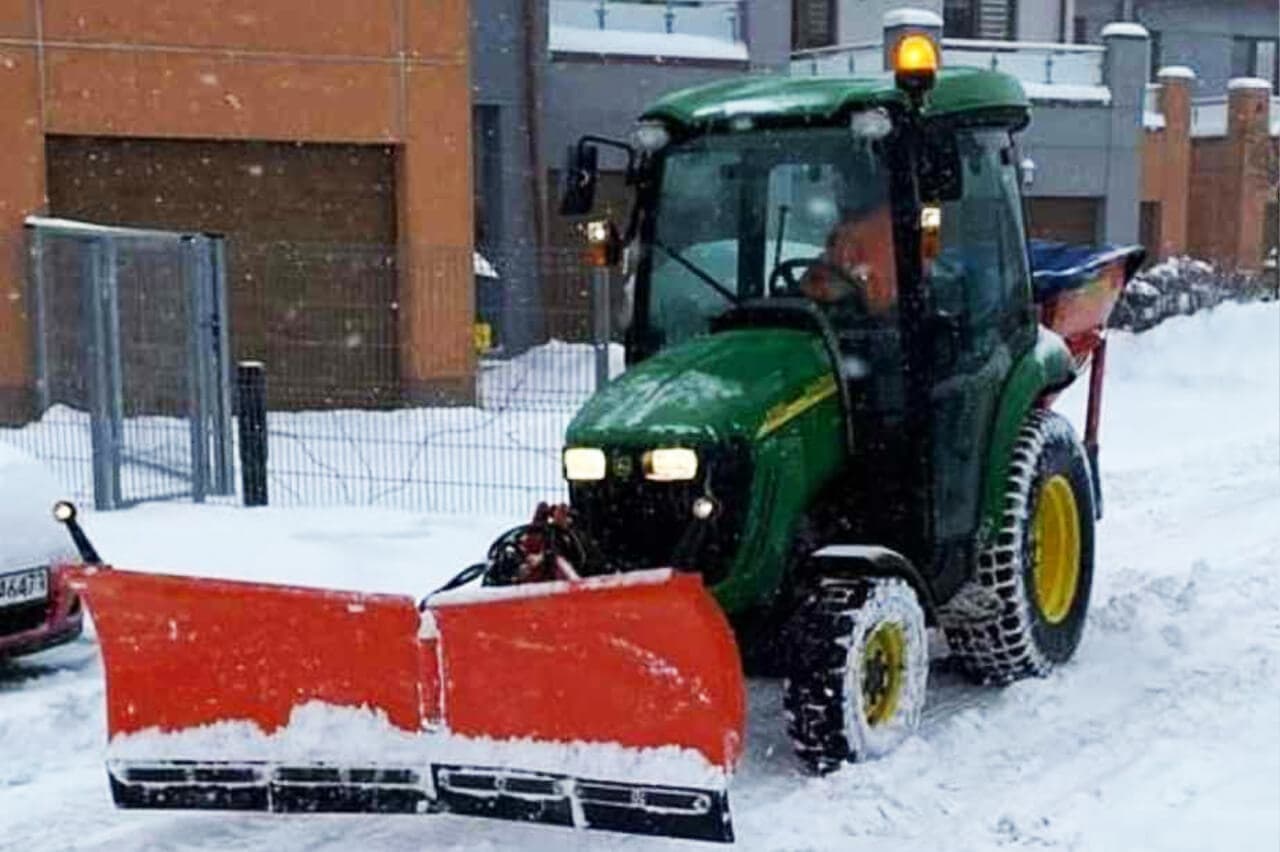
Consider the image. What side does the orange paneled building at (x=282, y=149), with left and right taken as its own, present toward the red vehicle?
front

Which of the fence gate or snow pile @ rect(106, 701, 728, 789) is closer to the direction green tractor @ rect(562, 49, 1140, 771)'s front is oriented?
the snow pile

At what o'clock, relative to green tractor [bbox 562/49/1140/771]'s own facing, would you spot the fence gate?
The fence gate is roughly at 3 o'clock from the green tractor.

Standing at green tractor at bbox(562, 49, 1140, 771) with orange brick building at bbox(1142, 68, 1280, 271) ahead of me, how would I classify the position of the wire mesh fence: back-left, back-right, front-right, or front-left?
front-left

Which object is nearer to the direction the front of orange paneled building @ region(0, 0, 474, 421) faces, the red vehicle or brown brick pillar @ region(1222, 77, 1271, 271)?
the red vehicle

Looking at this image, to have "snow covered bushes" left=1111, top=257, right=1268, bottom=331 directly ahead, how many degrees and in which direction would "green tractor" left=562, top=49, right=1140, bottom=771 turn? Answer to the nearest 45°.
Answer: approximately 135° to its right

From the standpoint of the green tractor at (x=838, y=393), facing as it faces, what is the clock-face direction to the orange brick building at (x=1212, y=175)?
The orange brick building is roughly at 5 o'clock from the green tractor.

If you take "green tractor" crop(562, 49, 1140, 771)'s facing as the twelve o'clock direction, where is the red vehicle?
The red vehicle is roughly at 2 o'clock from the green tractor.

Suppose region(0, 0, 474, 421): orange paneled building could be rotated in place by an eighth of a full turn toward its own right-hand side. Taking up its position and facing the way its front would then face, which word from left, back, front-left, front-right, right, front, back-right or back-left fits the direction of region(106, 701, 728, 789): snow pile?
front-left

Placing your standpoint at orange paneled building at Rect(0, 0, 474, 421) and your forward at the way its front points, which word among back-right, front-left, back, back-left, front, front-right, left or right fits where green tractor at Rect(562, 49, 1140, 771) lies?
front

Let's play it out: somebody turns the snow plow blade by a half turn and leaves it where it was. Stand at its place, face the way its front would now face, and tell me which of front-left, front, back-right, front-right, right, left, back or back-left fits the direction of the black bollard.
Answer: front-left

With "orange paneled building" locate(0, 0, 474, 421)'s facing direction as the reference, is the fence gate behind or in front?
in front

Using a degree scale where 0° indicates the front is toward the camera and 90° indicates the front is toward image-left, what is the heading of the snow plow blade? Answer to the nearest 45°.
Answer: approximately 45°

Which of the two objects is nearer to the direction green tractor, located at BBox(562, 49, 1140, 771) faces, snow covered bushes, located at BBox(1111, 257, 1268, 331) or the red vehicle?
the red vehicle

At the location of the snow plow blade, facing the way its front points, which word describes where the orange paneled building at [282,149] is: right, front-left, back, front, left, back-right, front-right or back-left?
back-right

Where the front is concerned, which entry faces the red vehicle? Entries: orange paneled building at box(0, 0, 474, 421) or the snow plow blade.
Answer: the orange paneled building

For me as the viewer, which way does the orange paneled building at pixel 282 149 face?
facing the viewer

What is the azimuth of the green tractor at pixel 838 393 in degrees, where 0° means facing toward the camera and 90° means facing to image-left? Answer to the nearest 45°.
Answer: approximately 45°

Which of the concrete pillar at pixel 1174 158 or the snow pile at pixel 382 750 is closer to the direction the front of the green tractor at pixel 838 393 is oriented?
the snow pile
